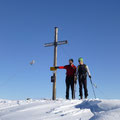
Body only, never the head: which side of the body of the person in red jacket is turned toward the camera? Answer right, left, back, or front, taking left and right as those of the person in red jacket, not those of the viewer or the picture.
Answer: front

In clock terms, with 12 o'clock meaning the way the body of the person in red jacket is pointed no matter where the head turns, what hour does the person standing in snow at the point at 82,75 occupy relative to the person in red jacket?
The person standing in snow is roughly at 10 o'clock from the person in red jacket.
